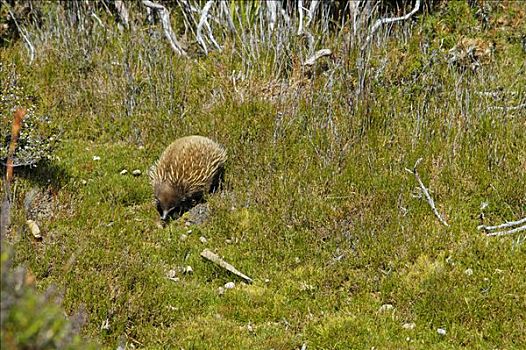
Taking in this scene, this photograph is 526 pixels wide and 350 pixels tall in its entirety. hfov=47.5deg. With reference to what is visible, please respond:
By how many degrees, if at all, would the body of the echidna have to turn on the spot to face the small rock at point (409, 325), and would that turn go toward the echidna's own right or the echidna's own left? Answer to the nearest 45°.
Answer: approximately 90° to the echidna's own left

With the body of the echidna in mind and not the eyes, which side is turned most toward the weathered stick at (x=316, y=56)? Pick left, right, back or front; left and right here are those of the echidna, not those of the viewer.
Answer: back

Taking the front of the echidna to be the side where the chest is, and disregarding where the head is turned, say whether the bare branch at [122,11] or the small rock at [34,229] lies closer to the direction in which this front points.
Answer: the small rock

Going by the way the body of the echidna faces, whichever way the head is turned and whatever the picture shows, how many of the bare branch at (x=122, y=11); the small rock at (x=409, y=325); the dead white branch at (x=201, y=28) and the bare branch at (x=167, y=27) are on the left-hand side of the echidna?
1

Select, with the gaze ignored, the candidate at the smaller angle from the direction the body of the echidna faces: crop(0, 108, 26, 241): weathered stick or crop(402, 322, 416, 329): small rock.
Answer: the weathered stick

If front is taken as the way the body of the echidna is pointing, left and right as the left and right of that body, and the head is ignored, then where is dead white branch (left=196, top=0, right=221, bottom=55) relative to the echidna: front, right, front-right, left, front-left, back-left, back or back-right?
back-right

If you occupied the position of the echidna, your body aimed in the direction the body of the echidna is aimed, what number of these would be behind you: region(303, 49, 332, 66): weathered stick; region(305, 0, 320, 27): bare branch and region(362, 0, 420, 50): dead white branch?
3

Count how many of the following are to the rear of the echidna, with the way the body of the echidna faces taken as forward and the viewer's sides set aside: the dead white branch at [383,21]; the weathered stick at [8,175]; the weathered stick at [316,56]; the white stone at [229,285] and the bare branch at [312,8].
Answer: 3

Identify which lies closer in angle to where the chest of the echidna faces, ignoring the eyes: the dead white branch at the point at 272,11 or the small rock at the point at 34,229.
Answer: the small rock

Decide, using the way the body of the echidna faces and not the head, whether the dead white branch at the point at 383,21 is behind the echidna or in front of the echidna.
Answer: behind

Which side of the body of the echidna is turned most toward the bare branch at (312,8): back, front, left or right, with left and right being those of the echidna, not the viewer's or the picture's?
back

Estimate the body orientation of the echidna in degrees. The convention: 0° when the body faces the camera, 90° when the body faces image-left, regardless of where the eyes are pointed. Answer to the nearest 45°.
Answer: approximately 45°

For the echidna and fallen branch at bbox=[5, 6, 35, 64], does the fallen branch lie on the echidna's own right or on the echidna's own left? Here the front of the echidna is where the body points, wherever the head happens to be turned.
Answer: on the echidna's own right
